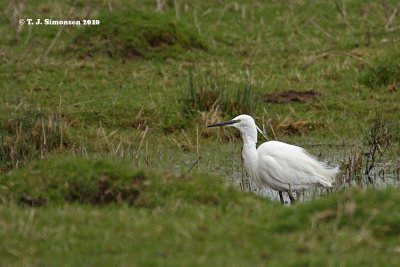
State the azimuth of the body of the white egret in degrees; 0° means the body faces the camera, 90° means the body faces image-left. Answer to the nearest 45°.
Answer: approximately 90°
